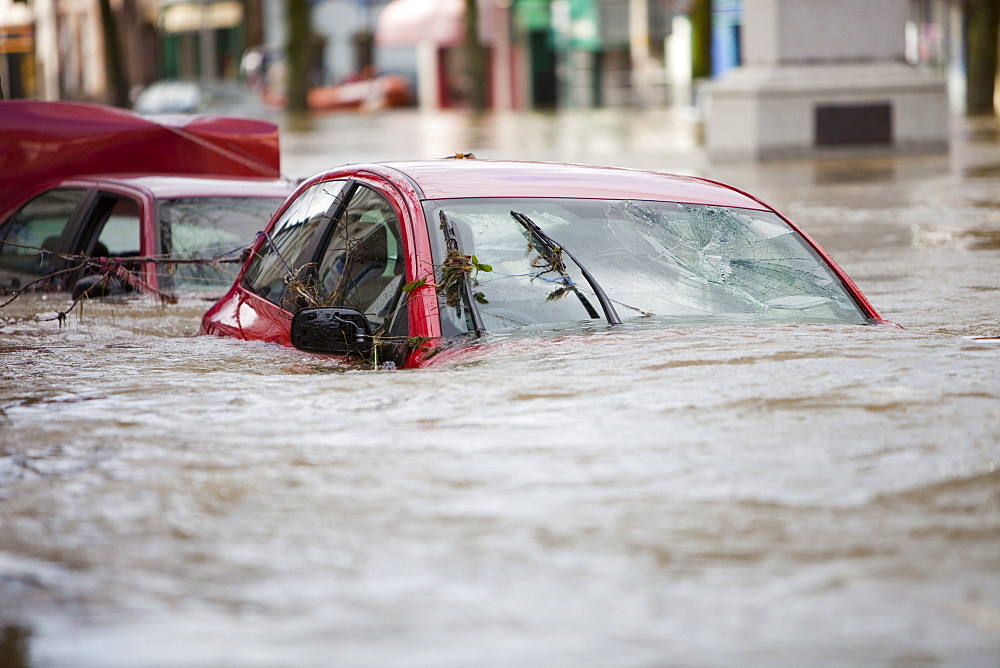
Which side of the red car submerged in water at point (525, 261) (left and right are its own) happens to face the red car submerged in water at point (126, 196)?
back

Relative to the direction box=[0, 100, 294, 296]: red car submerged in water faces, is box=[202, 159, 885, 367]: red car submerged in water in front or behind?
in front

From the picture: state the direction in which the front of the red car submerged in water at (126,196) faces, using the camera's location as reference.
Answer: facing the viewer and to the right of the viewer

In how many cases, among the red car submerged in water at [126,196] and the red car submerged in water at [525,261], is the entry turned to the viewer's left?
0
